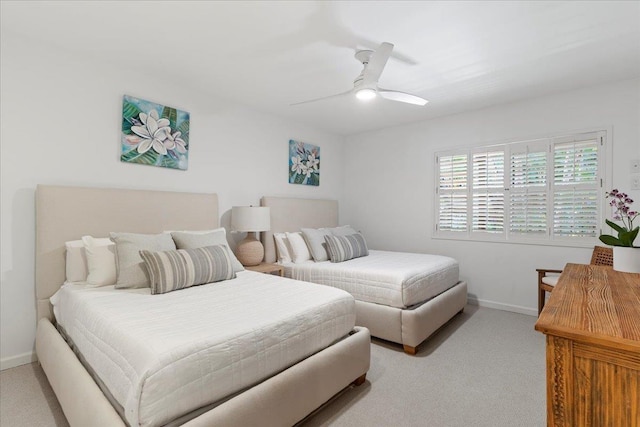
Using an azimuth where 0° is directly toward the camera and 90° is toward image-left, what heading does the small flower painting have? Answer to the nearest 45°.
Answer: approximately 315°

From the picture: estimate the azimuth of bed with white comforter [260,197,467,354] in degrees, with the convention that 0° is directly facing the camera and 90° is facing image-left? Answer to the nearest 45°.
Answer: approximately 315°

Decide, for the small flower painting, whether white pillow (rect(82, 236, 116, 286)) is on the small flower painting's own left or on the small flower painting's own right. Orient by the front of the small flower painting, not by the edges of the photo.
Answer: on the small flower painting's own right

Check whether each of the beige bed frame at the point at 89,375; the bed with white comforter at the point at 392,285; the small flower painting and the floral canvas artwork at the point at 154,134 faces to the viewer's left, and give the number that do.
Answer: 0

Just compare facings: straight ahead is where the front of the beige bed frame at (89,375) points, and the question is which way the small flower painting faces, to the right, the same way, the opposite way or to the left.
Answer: the same way

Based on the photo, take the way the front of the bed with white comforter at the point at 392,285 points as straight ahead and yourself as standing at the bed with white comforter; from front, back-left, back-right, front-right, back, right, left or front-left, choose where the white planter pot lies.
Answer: front

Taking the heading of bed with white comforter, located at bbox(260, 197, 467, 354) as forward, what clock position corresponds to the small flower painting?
The small flower painting is roughly at 6 o'clock from the bed with white comforter.

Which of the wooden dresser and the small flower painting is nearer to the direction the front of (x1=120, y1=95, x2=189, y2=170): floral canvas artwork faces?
the wooden dresser

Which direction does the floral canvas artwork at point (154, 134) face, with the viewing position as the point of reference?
facing the viewer and to the right of the viewer

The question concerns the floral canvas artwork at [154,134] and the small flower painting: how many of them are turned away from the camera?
0

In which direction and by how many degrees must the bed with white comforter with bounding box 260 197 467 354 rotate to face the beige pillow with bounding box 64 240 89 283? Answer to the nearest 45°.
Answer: approximately 135° to its right

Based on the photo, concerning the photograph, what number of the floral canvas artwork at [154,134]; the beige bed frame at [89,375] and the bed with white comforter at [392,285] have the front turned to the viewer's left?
0

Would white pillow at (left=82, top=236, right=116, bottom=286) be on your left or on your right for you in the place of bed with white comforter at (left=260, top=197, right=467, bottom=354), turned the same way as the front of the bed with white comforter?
on your right

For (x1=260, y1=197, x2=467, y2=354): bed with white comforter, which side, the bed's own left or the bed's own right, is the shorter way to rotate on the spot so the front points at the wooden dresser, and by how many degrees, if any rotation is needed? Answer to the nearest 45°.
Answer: approximately 45° to the bed's own right

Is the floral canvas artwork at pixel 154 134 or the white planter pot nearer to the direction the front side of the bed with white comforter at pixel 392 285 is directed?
the white planter pot

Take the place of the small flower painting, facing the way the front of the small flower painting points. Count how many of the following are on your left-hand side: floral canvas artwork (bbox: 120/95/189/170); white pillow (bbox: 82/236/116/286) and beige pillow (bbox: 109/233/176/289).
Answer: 0

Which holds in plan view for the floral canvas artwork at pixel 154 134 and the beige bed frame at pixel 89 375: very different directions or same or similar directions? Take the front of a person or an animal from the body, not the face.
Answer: same or similar directions

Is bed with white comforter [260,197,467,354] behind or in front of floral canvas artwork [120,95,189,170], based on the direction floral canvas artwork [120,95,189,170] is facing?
in front
